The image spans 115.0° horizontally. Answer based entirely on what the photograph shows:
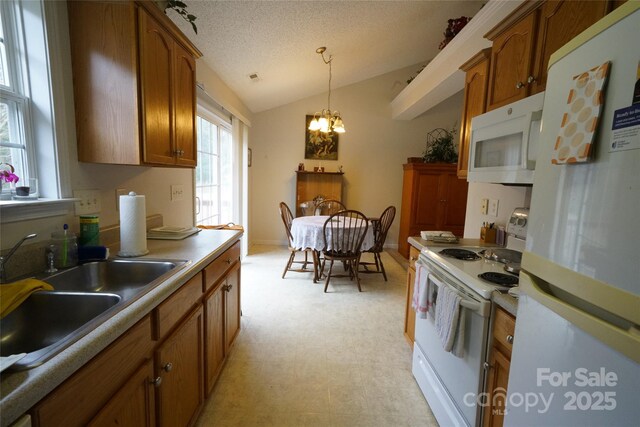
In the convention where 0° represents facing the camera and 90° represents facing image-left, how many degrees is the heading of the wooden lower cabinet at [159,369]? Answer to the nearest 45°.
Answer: approximately 315°

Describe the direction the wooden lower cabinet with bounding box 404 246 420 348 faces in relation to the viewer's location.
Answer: facing to the left of the viewer

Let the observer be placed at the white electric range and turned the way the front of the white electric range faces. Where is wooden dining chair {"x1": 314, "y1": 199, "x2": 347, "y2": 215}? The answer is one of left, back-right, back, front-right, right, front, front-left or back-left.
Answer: right

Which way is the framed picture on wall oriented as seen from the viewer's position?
toward the camera

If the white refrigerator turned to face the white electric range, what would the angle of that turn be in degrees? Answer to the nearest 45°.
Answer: approximately 90° to its right

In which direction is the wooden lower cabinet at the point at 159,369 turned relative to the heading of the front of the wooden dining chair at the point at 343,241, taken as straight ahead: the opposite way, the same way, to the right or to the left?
to the right

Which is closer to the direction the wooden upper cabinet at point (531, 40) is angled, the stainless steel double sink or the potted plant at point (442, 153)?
the stainless steel double sink

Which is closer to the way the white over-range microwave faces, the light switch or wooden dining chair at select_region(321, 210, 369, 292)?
the light switch

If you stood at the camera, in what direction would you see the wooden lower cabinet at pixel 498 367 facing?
facing the viewer and to the left of the viewer

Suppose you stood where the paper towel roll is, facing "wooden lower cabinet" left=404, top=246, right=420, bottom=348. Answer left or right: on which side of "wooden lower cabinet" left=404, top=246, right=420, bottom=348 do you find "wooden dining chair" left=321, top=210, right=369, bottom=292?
left

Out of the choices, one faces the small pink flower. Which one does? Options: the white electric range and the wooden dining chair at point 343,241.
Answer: the white electric range

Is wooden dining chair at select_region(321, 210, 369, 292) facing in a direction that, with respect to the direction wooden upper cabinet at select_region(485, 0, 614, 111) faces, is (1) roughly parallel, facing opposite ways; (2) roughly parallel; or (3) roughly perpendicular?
roughly perpendicular

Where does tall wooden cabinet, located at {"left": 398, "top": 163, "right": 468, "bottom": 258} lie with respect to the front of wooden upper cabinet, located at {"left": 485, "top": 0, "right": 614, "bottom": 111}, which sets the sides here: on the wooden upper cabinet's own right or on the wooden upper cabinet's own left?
on the wooden upper cabinet's own right

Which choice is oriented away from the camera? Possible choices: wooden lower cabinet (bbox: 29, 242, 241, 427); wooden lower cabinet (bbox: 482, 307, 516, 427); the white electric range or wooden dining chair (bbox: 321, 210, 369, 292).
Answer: the wooden dining chair

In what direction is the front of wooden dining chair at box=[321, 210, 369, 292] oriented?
away from the camera
